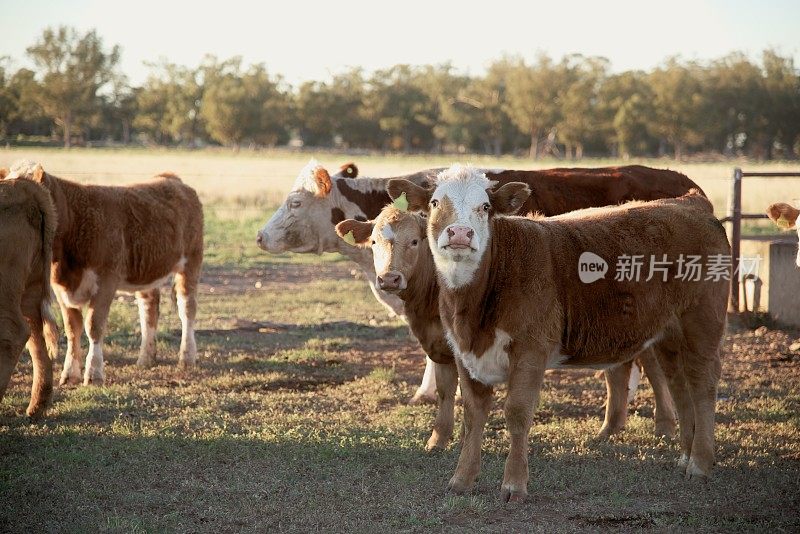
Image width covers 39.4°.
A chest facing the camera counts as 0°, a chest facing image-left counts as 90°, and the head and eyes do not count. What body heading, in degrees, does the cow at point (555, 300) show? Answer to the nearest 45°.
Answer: approximately 45°

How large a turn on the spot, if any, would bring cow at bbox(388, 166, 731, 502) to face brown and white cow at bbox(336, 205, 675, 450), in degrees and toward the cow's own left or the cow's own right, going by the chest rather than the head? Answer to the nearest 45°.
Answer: approximately 90° to the cow's own right

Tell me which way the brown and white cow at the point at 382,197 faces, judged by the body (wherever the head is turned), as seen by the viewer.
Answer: to the viewer's left

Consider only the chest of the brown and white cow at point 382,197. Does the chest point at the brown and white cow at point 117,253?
yes

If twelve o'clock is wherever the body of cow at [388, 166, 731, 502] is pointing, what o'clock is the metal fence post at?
The metal fence post is roughly at 5 o'clock from the cow.

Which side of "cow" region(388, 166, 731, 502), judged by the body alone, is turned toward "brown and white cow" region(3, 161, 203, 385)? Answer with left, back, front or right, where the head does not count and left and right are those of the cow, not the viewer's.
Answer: right

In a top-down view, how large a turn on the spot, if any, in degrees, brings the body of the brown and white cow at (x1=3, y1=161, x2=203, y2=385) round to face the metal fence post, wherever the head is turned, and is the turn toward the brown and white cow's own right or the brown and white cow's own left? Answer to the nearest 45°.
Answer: approximately 135° to the brown and white cow's own left
